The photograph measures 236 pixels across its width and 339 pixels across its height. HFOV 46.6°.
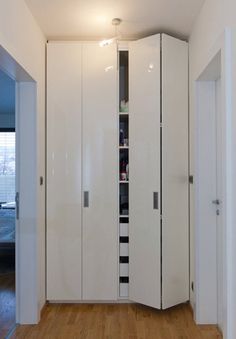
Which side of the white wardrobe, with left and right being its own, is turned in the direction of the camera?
front
